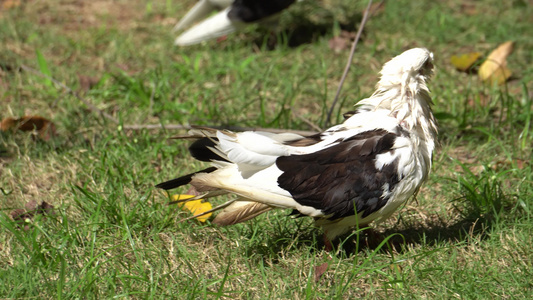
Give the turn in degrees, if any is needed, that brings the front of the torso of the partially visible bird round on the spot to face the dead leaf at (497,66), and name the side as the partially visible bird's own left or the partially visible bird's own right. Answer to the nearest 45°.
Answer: approximately 45° to the partially visible bird's own right

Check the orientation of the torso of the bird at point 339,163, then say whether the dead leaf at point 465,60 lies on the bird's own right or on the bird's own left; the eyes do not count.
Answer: on the bird's own left

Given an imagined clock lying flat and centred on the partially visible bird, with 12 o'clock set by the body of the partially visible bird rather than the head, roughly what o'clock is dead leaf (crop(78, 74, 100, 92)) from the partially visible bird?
The dead leaf is roughly at 5 o'clock from the partially visible bird.

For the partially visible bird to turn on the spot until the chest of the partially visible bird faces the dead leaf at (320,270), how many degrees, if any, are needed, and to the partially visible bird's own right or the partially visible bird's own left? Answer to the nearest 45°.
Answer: approximately 90° to the partially visible bird's own right

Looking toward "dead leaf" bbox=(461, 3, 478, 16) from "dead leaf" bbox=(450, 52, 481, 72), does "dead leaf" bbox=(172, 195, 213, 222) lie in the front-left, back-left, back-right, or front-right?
back-left

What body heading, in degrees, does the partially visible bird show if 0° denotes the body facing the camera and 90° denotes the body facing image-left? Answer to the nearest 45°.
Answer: approximately 270°

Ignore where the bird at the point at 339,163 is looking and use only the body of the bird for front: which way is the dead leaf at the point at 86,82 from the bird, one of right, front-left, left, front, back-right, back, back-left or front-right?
back-left

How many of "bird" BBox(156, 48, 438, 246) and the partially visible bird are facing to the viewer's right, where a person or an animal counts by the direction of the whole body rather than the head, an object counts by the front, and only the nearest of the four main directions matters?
2

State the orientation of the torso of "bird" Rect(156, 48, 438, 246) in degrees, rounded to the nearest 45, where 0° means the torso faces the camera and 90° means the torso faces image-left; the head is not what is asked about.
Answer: approximately 270°
